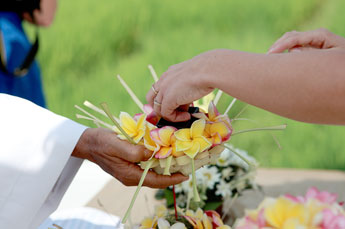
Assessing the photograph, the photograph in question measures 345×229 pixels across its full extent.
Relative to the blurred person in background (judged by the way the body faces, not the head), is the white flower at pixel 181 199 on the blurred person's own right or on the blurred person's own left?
on the blurred person's own right

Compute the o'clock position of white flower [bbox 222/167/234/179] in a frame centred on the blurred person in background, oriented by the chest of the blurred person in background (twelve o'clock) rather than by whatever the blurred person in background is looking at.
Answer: The white flower is roughly at 2 o'clock from the blurred person in background.

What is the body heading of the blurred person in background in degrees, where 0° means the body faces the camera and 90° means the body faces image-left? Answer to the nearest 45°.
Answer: approximately 270°

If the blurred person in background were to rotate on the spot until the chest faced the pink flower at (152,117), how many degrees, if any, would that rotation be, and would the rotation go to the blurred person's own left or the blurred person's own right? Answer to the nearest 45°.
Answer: approximately 90° to the blurred person's own right
